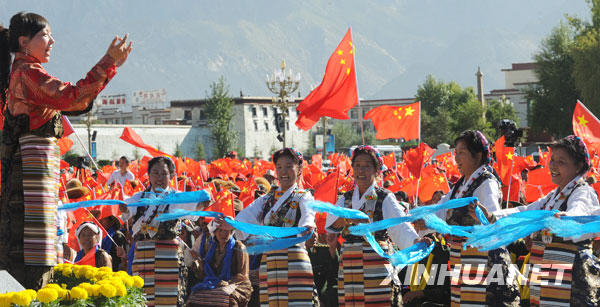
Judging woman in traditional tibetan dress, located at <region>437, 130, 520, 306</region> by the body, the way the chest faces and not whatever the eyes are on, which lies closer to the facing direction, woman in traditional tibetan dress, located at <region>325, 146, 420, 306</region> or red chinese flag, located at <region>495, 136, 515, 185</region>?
the woman in traditional tibetan dress

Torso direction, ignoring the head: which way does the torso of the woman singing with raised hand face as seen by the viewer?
to the viewer's right

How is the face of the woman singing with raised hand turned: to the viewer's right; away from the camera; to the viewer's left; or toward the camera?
to the viewer's right

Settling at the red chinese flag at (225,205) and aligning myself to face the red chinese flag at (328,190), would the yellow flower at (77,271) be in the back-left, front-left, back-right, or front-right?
back-right

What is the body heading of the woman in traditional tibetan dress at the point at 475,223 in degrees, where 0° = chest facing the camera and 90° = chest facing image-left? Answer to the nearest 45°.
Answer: approximately 45°

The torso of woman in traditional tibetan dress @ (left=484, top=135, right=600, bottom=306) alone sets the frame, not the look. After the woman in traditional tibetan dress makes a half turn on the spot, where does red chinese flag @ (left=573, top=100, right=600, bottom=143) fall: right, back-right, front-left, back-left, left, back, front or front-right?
front-left

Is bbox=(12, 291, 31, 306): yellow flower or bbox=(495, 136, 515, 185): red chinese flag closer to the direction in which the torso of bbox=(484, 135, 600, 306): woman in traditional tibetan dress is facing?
the yellow flower

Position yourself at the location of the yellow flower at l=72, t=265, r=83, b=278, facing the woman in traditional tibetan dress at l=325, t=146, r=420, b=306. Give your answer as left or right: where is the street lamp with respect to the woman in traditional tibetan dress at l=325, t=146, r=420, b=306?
left

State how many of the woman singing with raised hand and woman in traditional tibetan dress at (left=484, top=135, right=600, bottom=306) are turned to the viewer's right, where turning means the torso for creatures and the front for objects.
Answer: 1

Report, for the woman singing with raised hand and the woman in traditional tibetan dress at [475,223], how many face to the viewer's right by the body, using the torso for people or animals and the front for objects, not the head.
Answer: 1

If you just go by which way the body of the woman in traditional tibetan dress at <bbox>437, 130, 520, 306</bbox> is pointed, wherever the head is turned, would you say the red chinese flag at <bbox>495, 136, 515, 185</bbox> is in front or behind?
behind
